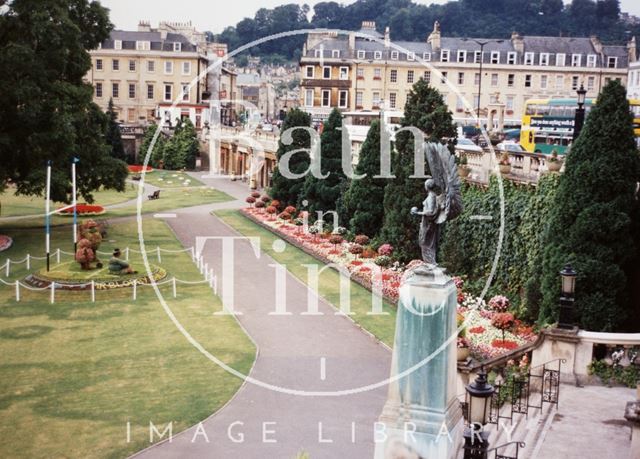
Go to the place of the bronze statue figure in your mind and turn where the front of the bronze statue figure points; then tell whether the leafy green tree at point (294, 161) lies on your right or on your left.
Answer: on your right

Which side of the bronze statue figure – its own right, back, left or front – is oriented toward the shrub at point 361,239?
right

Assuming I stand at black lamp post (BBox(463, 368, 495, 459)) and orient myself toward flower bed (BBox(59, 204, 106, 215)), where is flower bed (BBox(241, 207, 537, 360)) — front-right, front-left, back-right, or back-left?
front-right

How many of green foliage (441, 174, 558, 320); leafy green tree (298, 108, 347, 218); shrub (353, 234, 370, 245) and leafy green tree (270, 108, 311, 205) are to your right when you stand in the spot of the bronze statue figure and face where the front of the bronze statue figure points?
4

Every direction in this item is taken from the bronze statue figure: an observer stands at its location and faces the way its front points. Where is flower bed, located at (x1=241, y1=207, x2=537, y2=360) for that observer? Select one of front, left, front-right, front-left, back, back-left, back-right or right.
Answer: right

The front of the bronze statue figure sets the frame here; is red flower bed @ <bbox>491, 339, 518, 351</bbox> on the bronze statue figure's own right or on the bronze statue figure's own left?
on the bronze statue figure's own right

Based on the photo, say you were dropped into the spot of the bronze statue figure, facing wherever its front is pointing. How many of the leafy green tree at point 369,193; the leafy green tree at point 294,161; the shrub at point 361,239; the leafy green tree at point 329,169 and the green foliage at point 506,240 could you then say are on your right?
5

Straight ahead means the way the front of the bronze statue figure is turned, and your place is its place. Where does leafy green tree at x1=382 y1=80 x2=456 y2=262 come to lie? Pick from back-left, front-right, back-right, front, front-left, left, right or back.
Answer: right

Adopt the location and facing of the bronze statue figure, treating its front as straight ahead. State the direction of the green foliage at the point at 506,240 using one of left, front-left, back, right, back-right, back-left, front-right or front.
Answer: right

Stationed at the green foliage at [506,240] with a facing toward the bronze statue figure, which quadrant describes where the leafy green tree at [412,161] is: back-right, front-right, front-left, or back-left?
back-right

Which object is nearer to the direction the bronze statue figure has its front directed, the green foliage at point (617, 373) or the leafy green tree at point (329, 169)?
the leafy green tree

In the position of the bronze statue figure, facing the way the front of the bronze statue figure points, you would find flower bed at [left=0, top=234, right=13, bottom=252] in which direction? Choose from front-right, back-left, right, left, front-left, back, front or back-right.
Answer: front-right

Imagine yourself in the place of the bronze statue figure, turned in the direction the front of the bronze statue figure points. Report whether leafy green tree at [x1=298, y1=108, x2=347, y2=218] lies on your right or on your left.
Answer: on your right

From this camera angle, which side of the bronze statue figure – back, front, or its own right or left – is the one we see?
left

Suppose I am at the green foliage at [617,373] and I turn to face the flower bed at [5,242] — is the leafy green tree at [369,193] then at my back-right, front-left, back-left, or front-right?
front-right

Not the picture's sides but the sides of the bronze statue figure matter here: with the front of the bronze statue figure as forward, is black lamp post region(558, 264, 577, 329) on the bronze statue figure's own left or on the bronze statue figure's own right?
on the bronze statue figure's own right
